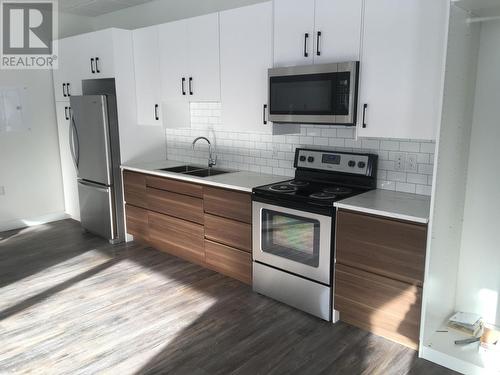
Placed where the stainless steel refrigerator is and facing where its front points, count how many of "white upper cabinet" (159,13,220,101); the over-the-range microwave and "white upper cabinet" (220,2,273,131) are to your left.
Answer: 3

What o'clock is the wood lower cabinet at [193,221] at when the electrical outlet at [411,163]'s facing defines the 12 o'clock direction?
The wood lower cabinet is roughly at 3 o'clock from the electrical outlet.

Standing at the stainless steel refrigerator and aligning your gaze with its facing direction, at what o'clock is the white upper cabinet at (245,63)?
The white upper cabinet is roughly at 9 o'clock from the stainless steel refrigerator.

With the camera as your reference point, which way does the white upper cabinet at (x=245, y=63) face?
facing the viewer and to the left of the viewer

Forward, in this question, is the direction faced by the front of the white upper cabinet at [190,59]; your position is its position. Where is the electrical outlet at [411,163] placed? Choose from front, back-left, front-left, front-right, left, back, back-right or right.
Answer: left

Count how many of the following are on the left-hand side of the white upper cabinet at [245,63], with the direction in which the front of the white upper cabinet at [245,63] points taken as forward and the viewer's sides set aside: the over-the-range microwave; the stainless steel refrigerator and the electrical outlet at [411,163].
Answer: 2

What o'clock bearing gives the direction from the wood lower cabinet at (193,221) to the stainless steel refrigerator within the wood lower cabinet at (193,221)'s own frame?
The stainless steel refrigerator is roughly at 3 o'clock from the wood lower cabinet.

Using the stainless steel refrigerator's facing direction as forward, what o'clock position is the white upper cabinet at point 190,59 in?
The white upper cabinet is roughly at 9 o'clock from the stainless steel refrigerator.

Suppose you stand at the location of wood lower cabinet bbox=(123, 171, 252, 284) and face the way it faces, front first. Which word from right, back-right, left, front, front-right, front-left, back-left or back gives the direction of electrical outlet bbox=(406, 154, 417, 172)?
left

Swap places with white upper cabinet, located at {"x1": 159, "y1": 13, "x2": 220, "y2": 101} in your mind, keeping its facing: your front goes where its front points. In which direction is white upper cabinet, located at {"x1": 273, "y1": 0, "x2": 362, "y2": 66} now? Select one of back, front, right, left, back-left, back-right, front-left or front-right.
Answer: left

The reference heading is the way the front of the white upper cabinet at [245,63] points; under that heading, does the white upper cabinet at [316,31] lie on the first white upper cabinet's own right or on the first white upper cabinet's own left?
on the first white upper cabinet's own left

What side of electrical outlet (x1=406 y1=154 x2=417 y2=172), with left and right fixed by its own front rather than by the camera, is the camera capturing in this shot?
front

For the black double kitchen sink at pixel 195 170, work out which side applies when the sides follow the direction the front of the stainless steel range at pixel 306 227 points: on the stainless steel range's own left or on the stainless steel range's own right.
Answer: on the stainless steel range's own right
